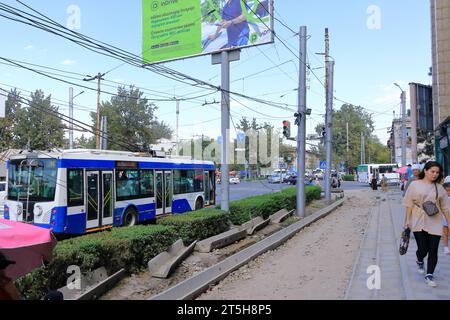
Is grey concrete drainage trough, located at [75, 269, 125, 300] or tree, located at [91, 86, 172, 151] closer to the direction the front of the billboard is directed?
the grey concrete drainage trough

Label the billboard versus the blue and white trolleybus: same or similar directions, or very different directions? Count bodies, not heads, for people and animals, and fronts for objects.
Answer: very different directions

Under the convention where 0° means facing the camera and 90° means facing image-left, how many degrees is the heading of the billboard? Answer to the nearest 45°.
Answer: approximately 45°
